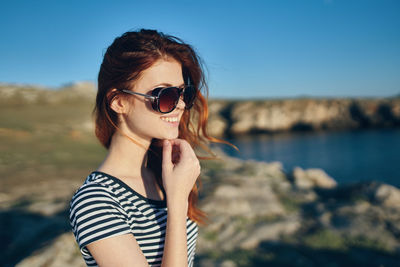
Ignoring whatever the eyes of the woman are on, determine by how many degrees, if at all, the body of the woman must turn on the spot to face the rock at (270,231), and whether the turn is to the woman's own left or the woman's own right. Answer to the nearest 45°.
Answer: approximately 90° to the woman's own left

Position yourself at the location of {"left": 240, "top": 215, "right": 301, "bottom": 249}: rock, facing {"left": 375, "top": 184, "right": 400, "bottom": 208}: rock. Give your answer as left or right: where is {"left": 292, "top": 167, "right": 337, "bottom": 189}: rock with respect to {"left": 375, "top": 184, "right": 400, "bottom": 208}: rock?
left

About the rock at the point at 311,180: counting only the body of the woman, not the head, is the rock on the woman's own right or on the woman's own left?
on the woman's own left
